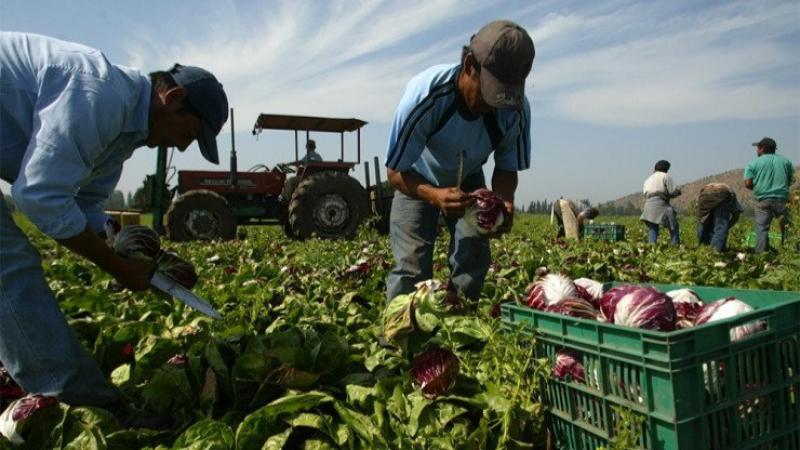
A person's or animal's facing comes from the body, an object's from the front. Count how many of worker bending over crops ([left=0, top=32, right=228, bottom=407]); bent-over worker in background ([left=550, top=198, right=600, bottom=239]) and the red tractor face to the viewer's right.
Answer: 2

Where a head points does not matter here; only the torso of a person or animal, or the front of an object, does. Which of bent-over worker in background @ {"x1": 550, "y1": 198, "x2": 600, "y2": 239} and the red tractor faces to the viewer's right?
the bent-over worker in background

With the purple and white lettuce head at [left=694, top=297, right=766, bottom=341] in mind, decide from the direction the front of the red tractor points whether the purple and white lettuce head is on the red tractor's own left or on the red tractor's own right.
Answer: on the red tractor's own left

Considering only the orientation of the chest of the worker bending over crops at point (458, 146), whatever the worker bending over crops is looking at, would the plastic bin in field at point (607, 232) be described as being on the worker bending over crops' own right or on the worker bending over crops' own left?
on the worker bending over crops' own left

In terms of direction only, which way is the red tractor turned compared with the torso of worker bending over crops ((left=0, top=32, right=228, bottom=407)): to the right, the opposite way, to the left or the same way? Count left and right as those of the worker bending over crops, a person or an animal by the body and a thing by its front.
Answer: the opposite way

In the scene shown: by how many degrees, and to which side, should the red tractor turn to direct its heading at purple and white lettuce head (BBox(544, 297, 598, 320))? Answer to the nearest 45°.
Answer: approximately 90° to its left

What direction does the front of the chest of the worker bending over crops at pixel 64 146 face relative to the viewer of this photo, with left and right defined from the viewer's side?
facing to the right of the viewer

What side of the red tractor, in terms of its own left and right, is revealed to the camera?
left

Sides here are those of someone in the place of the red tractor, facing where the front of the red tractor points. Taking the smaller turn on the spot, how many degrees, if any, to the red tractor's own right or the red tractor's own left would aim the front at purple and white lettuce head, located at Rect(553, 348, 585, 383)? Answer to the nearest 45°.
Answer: approximately 90° to the red tractor's own left

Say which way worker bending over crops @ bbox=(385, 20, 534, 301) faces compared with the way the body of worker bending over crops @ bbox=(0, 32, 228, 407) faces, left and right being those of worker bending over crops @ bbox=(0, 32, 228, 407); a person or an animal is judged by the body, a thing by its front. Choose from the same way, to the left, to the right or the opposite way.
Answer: to the right

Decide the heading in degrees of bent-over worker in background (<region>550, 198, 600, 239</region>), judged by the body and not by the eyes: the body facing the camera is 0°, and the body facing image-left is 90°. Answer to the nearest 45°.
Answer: approximately 270°
